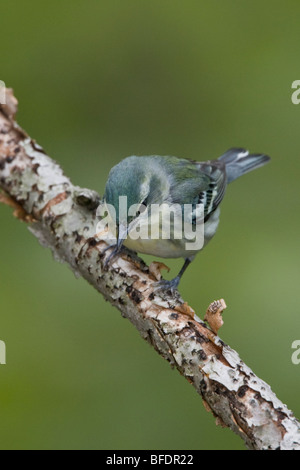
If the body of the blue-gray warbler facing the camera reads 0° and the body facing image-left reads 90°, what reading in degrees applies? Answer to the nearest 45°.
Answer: approximately 45°
